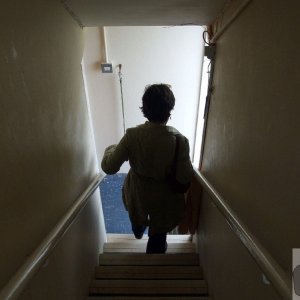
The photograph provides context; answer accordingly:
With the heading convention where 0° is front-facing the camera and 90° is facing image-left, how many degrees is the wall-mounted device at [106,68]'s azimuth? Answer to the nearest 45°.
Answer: approximately 0°

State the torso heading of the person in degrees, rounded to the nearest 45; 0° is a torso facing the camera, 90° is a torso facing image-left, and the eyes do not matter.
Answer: approximately 180°

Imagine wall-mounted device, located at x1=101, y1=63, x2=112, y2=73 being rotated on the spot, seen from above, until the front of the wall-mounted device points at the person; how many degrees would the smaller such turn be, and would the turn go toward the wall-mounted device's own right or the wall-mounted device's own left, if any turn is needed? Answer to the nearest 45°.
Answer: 0° — it already faces them

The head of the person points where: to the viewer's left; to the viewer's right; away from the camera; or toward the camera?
away from the camera

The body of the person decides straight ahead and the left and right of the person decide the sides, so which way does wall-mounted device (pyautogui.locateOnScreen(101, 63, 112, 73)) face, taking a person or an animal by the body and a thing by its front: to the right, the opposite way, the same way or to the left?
the opposite way

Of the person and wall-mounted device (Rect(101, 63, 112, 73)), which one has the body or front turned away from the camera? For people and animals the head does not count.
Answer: the person
